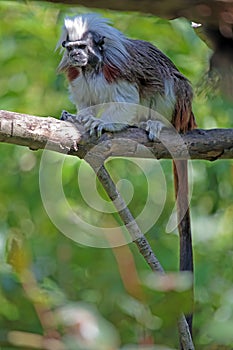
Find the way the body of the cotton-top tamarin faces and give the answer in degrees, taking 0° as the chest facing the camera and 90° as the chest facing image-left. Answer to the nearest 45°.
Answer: approximately 45°
